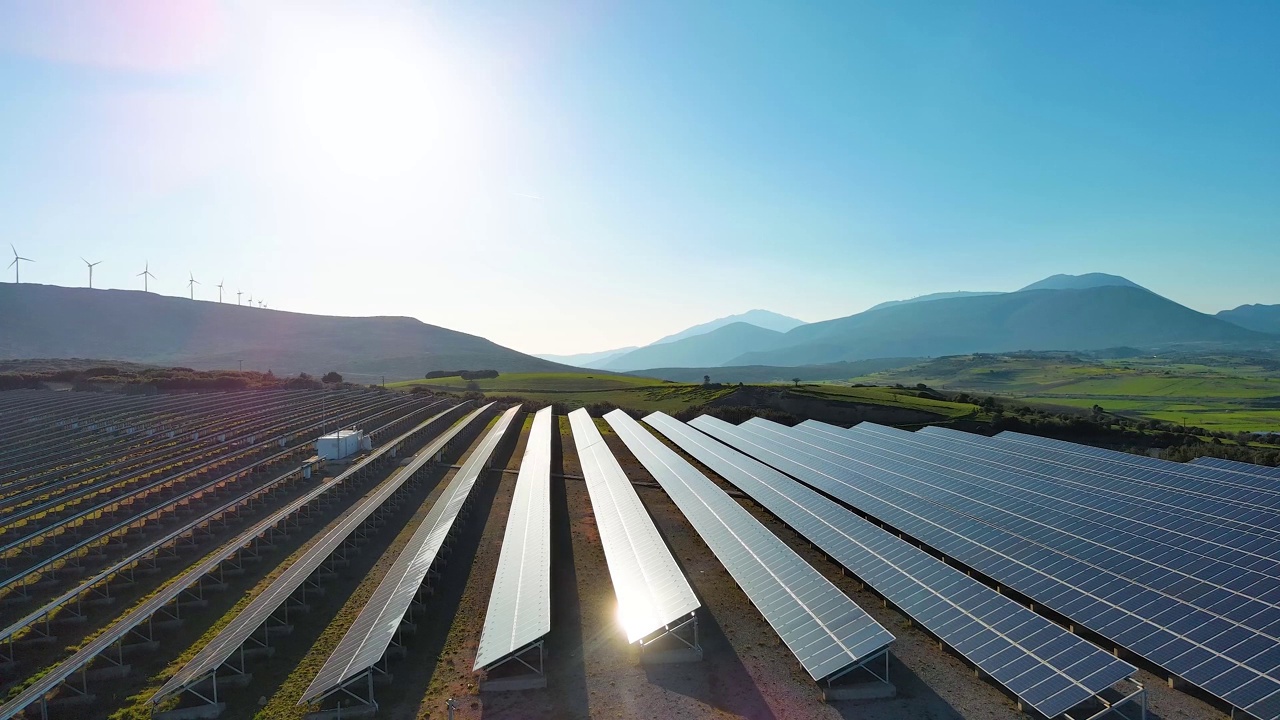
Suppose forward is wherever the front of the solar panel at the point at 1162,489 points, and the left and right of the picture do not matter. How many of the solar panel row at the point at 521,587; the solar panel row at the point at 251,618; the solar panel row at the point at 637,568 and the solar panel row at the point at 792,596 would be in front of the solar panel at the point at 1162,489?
4

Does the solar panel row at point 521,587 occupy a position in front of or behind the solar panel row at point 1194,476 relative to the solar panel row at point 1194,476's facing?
in front

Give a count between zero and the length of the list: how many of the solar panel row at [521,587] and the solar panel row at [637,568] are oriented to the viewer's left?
2

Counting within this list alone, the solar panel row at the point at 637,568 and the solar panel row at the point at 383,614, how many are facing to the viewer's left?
2

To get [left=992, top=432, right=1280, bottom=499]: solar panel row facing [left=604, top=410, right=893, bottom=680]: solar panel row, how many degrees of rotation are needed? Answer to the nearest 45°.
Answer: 0° — it already faces it

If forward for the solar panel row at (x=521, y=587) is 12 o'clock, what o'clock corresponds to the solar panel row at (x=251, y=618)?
the solar panel row at (x=251, y=618) is roughly at 12 o'clock from the solar panel row at (x=521, y=587).

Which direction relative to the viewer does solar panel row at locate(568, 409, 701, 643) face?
to the viewer's left

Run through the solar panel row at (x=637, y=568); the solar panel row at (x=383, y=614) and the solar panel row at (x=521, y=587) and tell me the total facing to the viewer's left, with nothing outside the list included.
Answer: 3

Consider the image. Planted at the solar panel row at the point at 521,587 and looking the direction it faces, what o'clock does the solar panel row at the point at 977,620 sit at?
the solar panel row at the point at 977,620 is roughly at 7 o'clock from the solar panel row at the point at 521,587.

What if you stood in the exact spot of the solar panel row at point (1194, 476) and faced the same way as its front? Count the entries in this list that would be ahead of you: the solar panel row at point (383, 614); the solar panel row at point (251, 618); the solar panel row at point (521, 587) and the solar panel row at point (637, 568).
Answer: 4

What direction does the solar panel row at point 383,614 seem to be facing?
to the viewer's left

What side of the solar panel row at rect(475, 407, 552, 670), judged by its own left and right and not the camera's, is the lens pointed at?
left

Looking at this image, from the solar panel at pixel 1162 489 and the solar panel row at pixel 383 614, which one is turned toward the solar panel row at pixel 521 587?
the solar panel

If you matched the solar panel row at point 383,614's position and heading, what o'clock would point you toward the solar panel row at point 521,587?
the solar panel row at point 521,587 is roughly at 6 o'clock from the solar panel row at point 383,614.

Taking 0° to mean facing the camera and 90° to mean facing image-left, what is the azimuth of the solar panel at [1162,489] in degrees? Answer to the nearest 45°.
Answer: approximately 45°

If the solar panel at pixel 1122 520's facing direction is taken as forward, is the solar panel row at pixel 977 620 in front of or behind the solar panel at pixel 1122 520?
in front

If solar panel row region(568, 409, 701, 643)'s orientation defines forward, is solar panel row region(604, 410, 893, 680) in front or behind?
behind
